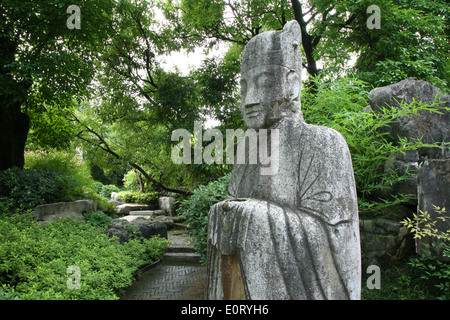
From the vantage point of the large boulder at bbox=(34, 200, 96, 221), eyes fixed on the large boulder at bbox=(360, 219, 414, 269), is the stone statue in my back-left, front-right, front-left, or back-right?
front-right

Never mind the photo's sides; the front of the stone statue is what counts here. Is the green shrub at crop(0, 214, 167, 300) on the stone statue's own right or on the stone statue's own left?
on the stone statue's own right

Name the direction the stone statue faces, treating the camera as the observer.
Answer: facing the viewer and to the left of the viewer

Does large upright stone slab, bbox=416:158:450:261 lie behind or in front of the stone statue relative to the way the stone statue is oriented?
behind

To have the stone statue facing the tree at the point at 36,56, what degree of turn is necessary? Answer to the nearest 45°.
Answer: approximately 90° to its right

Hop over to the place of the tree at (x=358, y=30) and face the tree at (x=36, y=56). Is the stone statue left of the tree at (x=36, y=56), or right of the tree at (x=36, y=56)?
left

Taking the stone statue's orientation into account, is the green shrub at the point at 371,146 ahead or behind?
behind

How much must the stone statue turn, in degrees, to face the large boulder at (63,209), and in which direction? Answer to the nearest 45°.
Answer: approximately 90° to its right

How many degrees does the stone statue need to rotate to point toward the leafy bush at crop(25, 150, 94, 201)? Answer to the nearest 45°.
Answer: approximately 90° to its right
